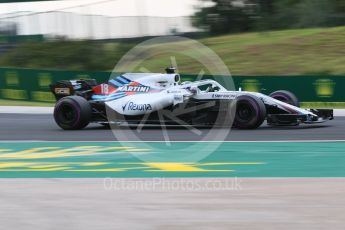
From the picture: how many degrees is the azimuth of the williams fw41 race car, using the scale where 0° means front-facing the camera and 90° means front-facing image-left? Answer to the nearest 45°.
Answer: approximately 315°
